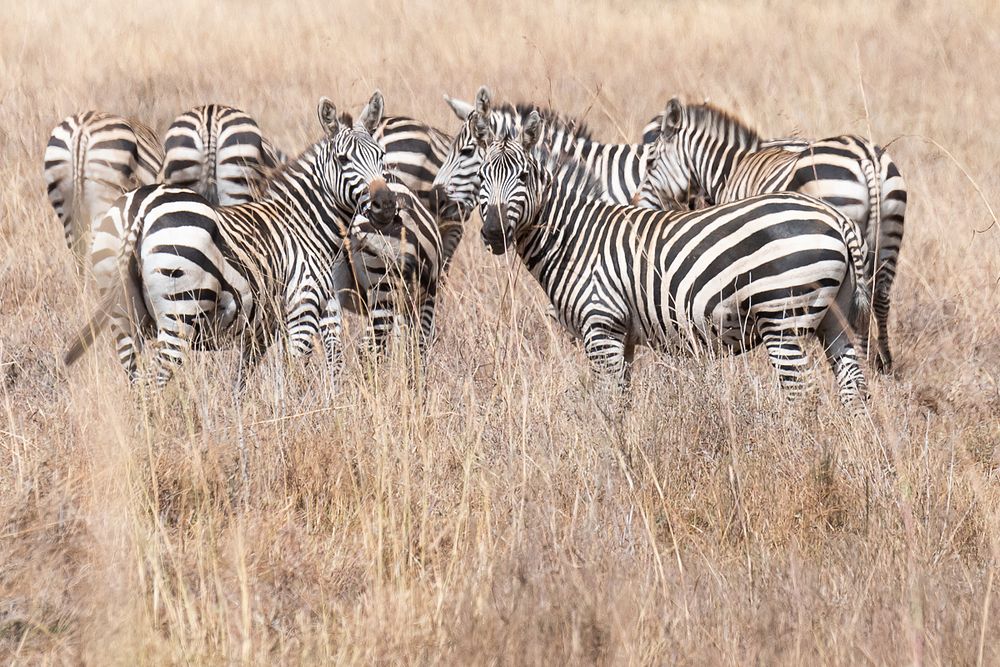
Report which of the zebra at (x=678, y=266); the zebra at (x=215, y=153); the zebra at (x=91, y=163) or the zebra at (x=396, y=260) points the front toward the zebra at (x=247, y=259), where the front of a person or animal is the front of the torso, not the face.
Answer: the zebra at (x=678, y=266)

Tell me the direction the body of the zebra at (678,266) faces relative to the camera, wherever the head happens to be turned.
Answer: to the viewer's left

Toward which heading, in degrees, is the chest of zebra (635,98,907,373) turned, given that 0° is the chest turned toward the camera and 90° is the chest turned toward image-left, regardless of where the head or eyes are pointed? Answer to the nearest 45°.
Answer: approximately 135°

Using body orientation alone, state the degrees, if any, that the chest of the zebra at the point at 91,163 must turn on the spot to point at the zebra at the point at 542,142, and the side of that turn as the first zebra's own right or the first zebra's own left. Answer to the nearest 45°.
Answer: approximately 90° to the first zebra's own right

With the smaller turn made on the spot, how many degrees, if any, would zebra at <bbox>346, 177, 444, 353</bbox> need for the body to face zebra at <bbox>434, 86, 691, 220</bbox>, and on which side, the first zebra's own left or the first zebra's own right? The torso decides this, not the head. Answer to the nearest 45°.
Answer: approximately 90° to the first zebra's own right

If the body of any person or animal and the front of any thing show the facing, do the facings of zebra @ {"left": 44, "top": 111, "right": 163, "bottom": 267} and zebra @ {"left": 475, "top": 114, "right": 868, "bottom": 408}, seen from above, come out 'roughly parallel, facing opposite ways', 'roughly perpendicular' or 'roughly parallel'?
roughly perpendicular

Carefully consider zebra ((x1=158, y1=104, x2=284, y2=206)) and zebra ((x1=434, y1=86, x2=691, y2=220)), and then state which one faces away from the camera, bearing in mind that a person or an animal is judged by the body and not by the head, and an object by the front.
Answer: zebra ((x1=158, y1=104, x2=284, y2=206))

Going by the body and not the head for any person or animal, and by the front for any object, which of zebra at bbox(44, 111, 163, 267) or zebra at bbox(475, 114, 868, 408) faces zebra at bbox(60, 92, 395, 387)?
zebra at bbox(475, 114, 868, 408)

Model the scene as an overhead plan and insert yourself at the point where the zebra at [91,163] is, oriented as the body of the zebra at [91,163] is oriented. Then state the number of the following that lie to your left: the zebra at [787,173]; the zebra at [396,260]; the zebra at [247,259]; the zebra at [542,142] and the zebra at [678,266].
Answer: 0

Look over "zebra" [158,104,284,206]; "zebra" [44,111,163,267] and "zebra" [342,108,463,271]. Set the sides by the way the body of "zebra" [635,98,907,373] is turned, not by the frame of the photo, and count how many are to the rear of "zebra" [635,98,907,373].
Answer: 0

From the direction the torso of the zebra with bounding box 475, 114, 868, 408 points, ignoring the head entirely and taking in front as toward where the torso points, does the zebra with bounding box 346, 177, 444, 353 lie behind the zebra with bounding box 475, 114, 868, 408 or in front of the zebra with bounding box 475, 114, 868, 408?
in front

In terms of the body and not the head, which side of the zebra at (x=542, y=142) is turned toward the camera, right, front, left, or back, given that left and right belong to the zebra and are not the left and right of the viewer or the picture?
left

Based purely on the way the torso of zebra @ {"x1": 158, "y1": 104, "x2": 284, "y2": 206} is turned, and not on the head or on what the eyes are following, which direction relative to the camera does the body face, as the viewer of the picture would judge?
away from the camera

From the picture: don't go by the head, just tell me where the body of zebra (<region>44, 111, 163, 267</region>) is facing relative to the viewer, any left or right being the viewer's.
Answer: facing away from the viewer and to the right of the viewer

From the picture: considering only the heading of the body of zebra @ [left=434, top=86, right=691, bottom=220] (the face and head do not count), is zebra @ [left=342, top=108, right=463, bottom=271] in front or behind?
in front
